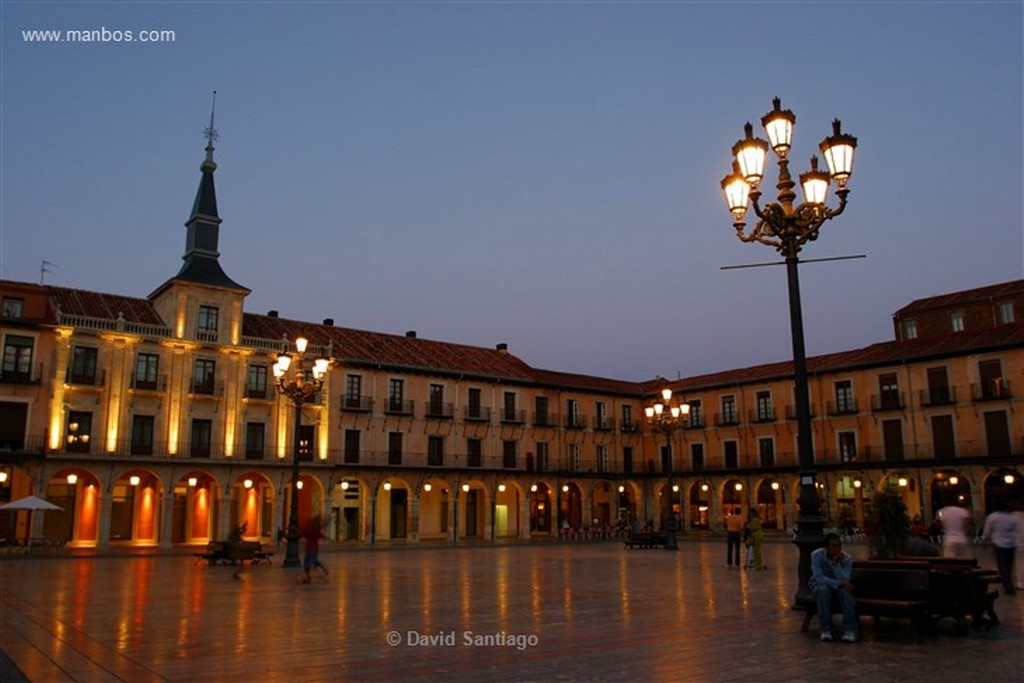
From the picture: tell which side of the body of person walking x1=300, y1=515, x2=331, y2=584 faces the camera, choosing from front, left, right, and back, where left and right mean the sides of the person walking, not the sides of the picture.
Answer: left

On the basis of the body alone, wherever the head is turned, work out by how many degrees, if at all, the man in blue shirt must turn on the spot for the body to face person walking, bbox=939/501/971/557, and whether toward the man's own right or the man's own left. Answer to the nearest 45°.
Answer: approximately 180°

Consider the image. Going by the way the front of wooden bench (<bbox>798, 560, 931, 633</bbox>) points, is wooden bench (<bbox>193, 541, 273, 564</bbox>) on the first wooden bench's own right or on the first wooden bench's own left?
on the first wooden bench's own right

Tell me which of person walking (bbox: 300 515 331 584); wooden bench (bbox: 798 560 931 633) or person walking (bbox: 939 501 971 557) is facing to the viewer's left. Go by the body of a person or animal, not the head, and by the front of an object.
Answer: person walking (bbox: 300 515 331 584)
